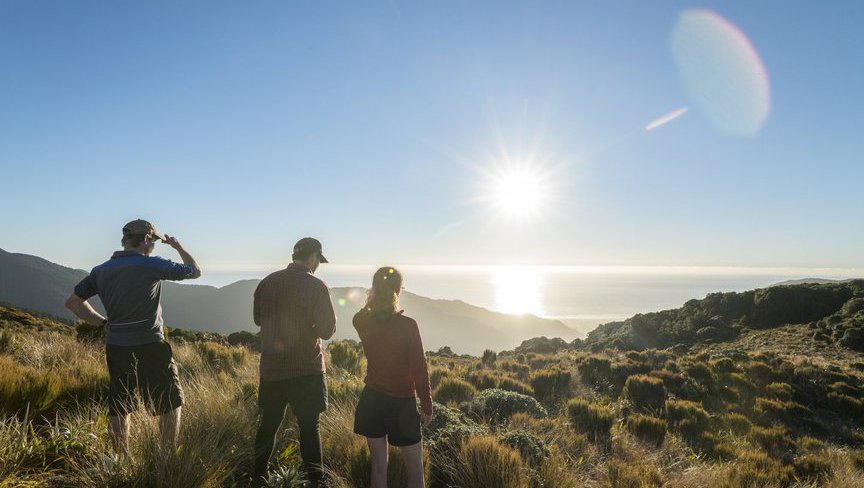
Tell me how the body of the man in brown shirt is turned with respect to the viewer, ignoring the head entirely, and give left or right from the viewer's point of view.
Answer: facing away from the viewer and to the right of the viewer

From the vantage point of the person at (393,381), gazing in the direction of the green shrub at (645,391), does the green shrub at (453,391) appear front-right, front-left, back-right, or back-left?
front-left

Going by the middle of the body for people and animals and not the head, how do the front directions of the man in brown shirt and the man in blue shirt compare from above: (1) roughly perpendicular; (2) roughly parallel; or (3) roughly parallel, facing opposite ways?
roughly parallel

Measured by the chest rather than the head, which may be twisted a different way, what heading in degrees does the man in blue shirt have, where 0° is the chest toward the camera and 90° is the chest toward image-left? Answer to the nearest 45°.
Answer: approximately 225°

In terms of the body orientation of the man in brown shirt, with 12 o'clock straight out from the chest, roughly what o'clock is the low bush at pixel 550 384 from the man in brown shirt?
The low bush is roughly at 12 o'clock from the man in brown shirt.

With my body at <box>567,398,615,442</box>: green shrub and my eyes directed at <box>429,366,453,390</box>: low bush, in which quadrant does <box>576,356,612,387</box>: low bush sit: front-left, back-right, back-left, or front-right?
front-right

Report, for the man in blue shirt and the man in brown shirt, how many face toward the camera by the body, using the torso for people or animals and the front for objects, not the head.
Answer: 0

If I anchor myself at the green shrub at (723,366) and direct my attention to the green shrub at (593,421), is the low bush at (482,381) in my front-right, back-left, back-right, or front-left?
front-right

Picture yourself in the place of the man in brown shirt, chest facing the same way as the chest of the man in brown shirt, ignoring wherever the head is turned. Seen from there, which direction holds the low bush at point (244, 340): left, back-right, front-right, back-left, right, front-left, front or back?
front-left

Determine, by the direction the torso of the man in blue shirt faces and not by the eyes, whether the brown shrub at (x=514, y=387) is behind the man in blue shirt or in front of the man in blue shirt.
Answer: in front

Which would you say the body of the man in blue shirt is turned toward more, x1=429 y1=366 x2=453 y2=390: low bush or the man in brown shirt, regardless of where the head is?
the low bush

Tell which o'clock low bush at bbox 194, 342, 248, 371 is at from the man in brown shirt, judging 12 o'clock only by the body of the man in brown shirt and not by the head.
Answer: The low bush is roughly at 10 o'clock from the man in brown shirt.

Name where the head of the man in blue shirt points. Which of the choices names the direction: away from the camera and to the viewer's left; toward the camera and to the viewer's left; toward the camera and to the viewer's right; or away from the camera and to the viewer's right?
away from the camera and to the viewer's right

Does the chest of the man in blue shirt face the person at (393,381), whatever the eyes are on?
no

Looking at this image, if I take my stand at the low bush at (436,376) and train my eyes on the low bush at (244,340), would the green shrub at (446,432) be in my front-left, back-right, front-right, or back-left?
back-left

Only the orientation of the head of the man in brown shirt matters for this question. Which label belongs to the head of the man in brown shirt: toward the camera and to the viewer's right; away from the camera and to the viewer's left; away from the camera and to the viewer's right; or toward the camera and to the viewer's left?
away from the camera and to the viewer's right

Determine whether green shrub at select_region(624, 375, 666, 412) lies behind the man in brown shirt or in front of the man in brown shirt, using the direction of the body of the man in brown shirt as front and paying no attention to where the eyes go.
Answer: in front
